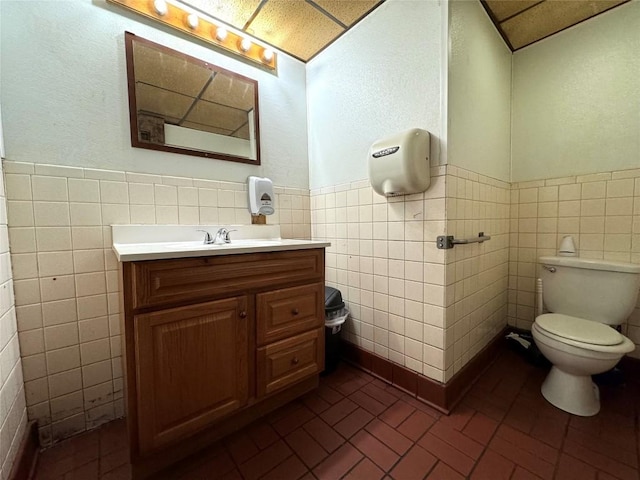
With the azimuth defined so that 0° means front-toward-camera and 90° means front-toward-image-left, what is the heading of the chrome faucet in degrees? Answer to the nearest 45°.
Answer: approximately 315°

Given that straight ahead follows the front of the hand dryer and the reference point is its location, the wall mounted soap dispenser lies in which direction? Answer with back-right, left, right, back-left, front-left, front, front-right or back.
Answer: front-right

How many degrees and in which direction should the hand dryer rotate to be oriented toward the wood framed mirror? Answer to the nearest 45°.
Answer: approximately 45° to its right

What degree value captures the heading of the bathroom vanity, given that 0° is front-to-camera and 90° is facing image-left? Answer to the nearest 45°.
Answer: approximately 315°

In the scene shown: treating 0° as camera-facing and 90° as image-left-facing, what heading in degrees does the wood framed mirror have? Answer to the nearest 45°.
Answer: approximately 315°
